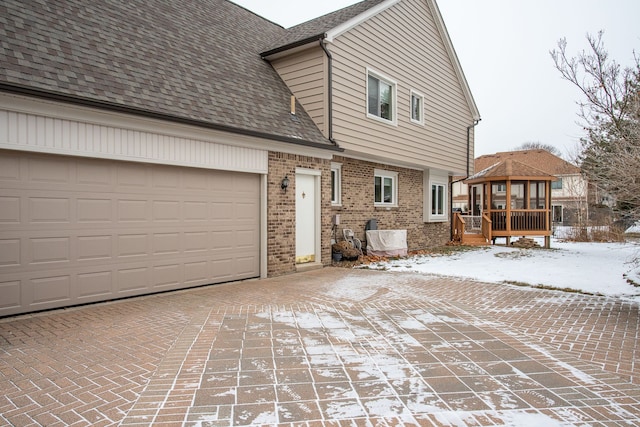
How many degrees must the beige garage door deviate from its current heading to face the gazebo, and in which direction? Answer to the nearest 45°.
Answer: approximately 45° to its left

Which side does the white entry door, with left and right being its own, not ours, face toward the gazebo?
left

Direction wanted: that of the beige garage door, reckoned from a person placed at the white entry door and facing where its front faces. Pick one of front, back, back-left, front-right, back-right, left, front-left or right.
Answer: right

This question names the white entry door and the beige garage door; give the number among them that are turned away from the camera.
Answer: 0

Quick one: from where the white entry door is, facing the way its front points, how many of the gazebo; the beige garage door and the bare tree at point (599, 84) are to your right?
1

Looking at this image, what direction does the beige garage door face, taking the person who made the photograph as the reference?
facing the viewer and to the right of the viewer

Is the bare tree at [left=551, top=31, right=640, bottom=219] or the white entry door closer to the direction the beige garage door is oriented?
the bare tree

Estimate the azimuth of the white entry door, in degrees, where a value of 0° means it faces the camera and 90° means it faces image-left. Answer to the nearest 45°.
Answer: approximately 315°

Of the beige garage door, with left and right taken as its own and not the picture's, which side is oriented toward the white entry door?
left
